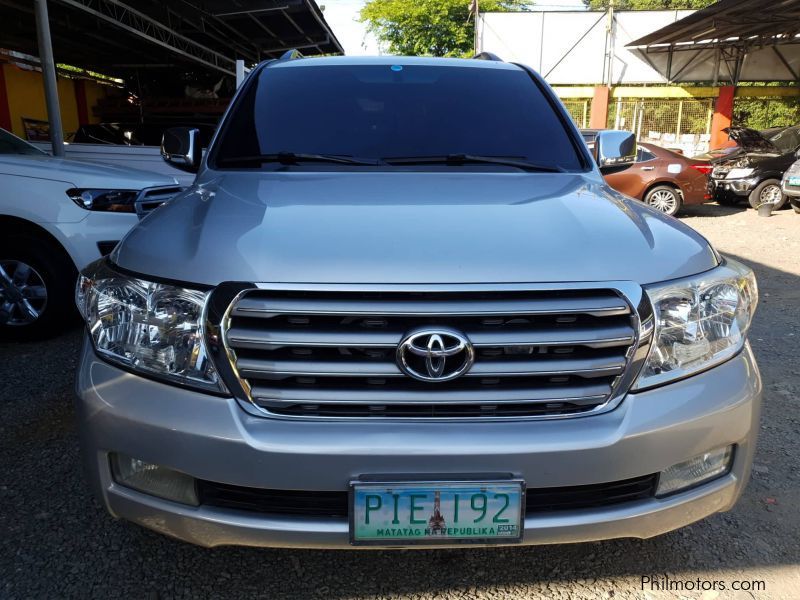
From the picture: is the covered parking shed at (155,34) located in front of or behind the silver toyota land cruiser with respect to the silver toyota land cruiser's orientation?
behind

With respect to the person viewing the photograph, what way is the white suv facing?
facing the viewer and to the right of the viewer

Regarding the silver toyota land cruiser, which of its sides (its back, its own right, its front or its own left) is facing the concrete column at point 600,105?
back

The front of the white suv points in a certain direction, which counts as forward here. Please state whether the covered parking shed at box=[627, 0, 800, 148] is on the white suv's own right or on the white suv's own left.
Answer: on the white suv's own left

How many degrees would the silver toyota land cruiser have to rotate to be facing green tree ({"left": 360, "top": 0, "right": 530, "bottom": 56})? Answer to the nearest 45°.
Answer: approximately 180°

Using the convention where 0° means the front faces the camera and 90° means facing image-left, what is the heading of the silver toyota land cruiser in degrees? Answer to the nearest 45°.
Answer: approximately 0°

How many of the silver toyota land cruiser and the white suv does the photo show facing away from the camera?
0

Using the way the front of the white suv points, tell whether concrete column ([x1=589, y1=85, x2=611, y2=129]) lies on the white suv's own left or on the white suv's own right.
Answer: on the white suv's own left

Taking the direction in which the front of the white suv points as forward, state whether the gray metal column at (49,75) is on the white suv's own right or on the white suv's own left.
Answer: on the white suv's own left

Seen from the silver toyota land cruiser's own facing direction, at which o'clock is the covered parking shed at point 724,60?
The covered parking shed is roughly at 7 o'clock from the silver toyota land cruiser.

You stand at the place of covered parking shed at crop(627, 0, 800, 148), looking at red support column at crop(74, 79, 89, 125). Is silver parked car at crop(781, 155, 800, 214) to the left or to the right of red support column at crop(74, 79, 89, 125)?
left

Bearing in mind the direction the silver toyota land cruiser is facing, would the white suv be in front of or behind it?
behind

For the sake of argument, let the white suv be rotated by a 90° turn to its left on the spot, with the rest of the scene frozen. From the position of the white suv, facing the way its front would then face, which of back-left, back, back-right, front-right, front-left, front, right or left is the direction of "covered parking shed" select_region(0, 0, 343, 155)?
front-left

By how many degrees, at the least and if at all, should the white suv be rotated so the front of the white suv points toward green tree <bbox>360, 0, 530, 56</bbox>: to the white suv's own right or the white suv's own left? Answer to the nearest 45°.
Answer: approximately 90° to the white suv's own left
